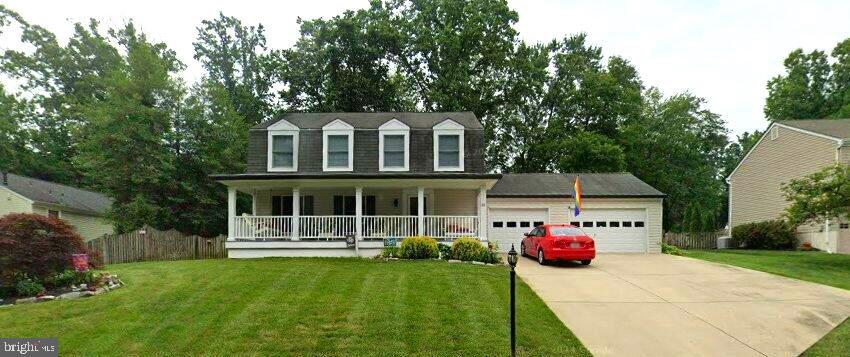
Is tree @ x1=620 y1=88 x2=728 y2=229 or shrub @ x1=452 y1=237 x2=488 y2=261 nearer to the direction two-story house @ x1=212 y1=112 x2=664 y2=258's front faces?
the shrub

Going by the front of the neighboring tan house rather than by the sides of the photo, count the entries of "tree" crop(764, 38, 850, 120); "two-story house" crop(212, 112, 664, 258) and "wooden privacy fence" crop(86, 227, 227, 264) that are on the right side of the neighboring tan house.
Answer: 2

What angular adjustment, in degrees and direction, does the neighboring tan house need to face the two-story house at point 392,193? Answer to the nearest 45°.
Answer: approximately 90° to its right

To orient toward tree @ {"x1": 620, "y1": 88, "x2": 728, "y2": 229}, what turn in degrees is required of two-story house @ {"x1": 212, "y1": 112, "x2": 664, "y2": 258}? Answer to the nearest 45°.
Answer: approximately 135° to its left

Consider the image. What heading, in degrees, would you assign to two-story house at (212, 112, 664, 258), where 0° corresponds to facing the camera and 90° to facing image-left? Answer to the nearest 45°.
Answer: approximately 0°

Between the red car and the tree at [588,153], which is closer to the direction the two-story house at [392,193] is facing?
the red car

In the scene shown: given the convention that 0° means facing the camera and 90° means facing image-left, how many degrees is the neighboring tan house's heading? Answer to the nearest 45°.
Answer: approximately 315°
